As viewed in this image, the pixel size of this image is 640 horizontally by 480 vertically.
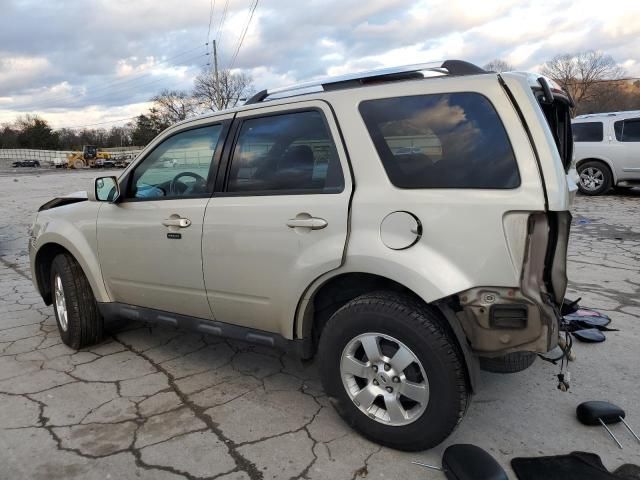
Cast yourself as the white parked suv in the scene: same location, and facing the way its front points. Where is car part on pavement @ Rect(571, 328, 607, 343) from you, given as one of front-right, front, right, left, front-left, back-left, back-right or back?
right

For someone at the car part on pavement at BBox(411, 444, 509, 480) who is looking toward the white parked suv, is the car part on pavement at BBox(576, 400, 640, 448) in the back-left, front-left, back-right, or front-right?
front-right

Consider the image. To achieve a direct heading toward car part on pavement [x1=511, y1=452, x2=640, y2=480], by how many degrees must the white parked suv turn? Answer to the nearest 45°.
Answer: approximately 90° to its right

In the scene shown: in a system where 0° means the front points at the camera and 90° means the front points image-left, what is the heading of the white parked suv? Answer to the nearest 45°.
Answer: approximately 270°

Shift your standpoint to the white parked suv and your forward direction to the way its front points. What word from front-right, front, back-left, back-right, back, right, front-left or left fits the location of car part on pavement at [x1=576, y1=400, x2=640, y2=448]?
right

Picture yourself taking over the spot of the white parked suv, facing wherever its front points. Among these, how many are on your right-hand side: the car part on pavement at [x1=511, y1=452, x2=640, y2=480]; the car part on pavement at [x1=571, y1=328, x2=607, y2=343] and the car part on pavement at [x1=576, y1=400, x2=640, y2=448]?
3

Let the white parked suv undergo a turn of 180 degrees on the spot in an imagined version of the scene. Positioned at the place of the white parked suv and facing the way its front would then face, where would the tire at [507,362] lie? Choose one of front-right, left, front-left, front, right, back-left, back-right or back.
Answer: left

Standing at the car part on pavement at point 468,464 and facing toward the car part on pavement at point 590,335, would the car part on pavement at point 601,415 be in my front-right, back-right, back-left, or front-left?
front-right

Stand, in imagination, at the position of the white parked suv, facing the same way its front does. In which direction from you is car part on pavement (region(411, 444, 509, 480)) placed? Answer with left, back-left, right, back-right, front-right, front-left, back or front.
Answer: right
